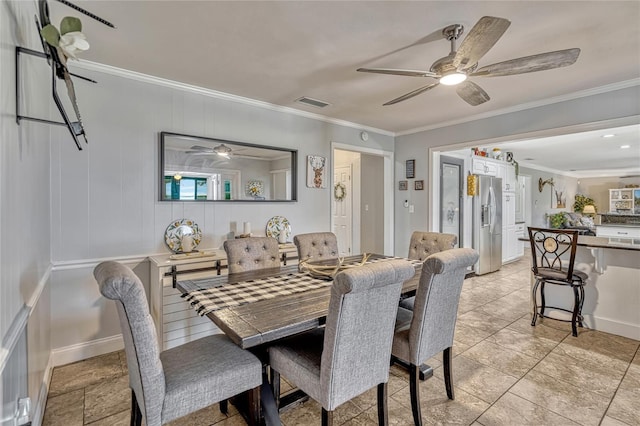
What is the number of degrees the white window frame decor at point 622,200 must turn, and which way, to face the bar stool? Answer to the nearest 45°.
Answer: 0° — it already faces it

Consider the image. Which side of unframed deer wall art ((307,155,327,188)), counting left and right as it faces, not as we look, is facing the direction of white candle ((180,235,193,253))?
right

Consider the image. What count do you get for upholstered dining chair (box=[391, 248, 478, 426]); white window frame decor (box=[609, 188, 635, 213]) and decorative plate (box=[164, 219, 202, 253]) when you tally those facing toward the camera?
2

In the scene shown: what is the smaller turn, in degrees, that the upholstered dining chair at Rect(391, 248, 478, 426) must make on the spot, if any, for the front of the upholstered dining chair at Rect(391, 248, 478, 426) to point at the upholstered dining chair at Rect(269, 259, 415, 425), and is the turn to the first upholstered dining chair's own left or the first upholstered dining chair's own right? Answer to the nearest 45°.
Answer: approximately 90° to the first upholstered dining chair's own left

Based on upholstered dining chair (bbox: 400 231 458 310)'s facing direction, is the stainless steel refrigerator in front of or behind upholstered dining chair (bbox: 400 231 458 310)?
behind

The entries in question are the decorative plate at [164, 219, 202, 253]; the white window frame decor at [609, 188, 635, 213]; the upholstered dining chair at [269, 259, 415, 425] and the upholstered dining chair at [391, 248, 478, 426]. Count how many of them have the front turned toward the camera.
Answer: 2

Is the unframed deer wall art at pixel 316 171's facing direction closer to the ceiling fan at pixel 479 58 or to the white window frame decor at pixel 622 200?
the ceiling fan

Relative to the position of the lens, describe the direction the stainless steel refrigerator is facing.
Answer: facing the viewer and to the right of the viewer

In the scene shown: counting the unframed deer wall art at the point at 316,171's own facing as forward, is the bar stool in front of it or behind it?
in front

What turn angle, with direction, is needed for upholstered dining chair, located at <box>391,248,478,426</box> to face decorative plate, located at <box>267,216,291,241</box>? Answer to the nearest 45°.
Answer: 0° — it already faces it

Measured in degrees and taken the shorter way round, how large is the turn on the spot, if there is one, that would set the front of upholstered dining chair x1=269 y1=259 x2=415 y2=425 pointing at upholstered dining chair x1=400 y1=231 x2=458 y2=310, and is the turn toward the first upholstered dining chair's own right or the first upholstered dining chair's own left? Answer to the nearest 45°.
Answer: approximately 90° to the first upholstered dining chair's own right

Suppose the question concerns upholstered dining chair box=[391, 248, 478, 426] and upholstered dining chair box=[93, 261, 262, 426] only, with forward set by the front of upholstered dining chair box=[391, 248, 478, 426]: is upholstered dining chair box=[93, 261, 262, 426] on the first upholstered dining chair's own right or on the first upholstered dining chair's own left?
on the first upholstered dining chair's own left

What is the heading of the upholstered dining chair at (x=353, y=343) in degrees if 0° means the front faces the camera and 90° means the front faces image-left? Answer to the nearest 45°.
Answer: approximately 135°

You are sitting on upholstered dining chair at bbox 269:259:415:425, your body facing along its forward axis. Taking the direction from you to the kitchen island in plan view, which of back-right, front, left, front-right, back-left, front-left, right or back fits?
right

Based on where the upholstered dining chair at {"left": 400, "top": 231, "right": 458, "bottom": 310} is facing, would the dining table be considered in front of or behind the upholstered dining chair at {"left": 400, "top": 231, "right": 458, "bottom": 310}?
in front
